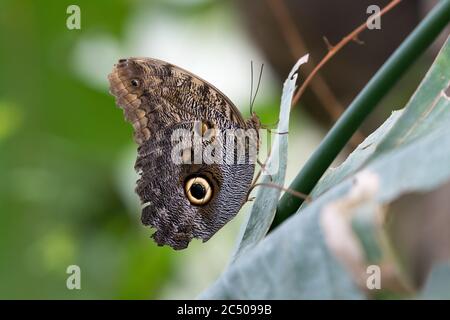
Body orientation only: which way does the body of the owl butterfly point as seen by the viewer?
to the viewer's right

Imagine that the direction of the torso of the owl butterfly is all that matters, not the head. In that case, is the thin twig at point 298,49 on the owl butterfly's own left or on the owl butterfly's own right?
on the owl butterfly's own left
